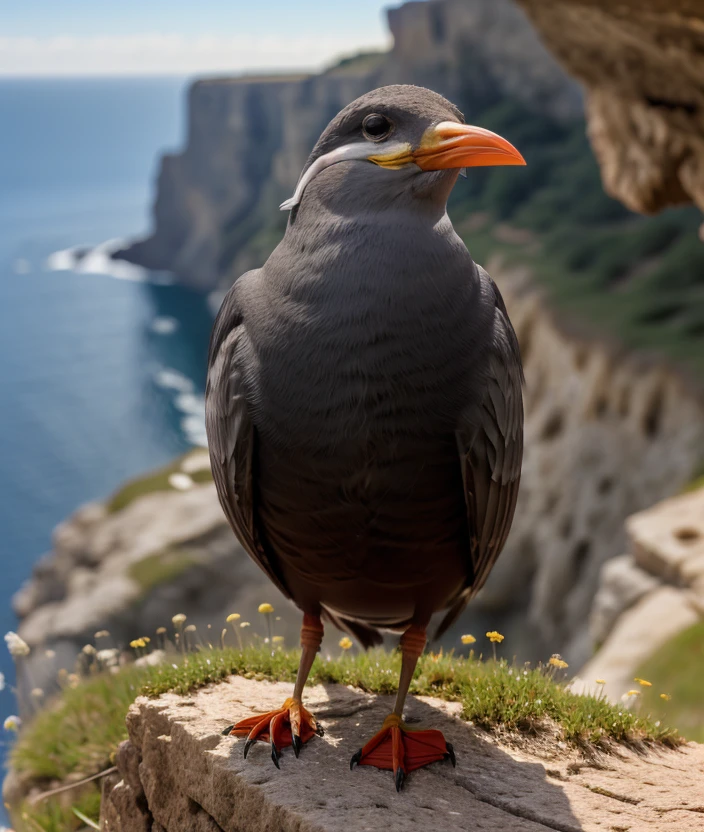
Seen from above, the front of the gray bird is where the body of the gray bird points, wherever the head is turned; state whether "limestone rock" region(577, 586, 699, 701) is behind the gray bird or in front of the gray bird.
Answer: behind

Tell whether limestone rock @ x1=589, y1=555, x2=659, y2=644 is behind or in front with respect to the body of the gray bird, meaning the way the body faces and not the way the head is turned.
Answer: behind

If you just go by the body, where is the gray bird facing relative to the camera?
toward the camera
